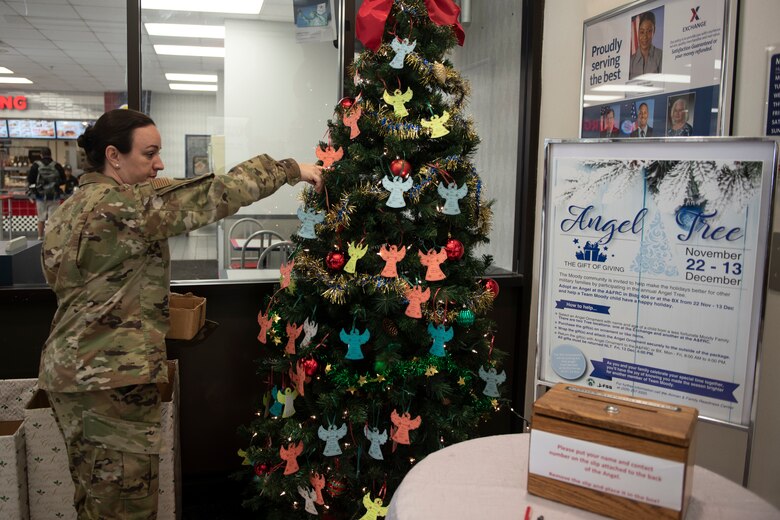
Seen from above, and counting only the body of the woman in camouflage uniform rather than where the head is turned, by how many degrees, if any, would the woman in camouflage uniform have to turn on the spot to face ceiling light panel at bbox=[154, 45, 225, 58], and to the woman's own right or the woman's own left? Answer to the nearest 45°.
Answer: approximately 90° to the woman's own left

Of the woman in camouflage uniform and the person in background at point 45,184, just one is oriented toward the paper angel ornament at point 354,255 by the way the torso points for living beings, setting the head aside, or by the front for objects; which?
the woman in camouflage uniform

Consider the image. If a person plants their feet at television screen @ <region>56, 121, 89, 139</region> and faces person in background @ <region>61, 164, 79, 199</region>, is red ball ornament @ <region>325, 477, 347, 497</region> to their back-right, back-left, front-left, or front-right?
front-left

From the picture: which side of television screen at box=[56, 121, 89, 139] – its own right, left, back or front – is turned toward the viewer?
front

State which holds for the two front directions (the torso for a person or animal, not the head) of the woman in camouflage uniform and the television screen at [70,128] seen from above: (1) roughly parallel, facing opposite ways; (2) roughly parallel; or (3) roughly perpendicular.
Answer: roughly perpendicular

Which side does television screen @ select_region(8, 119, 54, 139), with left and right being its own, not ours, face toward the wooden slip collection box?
front

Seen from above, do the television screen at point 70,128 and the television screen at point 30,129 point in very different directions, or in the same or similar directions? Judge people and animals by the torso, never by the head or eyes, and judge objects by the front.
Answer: same or similar directions

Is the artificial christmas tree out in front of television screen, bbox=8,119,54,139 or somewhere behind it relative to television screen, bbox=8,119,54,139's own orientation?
in front

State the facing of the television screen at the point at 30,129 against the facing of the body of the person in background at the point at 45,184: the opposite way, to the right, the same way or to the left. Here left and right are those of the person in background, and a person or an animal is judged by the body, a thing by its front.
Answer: the opposite way

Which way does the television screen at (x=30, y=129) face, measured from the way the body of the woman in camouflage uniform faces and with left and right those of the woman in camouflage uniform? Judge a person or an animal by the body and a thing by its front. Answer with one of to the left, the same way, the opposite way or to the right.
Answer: to the right

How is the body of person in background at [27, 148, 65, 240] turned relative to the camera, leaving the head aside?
away from the camera

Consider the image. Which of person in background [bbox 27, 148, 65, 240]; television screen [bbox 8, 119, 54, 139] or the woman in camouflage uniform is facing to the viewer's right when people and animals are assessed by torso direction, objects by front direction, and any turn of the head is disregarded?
the woman in camouflage uniform

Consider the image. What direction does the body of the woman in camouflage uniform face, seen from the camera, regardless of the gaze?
to the viewer's right

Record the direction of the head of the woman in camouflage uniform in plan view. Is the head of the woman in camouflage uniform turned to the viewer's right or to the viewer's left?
to the viewer's right

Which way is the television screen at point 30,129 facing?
toward the camera

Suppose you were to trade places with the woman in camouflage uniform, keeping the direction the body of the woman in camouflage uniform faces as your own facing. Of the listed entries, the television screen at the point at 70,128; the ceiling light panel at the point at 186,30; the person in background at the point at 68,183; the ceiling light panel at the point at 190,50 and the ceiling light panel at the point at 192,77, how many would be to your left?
5

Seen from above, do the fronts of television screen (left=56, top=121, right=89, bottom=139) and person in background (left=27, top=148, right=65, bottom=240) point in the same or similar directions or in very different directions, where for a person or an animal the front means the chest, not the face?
very different directions

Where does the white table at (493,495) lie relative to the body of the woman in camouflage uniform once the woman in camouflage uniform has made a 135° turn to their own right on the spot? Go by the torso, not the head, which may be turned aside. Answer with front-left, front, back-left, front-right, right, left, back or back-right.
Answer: left
